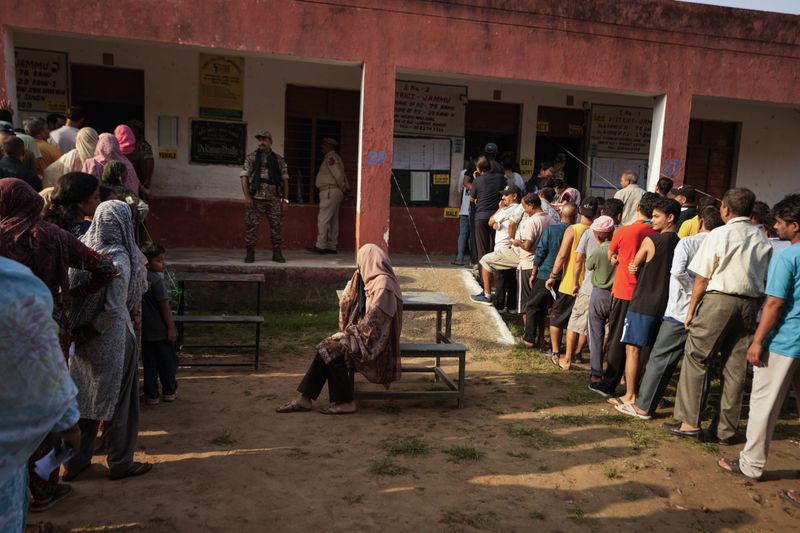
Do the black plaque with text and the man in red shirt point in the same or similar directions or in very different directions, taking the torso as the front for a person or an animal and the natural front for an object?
very different directions

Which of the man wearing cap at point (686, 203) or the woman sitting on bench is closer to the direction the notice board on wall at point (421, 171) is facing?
the woman sitting on bench

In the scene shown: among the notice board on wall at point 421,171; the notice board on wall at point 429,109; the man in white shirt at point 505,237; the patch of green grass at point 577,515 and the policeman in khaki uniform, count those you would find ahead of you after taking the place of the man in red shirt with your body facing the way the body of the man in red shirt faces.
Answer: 4

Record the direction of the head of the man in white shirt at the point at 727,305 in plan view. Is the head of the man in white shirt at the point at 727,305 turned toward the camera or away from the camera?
away from the camera

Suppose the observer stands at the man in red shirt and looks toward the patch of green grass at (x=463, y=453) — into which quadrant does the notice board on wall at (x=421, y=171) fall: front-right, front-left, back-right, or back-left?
back-right

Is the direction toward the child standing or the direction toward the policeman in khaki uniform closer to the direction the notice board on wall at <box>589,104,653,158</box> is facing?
the child standing

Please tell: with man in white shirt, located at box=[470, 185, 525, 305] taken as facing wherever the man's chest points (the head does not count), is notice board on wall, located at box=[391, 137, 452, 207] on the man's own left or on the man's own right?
on the man's own right

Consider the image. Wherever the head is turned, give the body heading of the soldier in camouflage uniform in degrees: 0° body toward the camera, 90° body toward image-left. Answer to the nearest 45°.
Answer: approximately 0°

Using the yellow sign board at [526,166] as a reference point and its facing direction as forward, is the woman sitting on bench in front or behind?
in front

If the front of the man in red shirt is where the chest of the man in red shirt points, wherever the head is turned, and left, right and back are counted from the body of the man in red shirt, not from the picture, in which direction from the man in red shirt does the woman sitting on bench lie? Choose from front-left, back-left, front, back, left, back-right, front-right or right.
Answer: left

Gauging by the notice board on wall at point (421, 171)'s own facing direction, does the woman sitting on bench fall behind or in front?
in front

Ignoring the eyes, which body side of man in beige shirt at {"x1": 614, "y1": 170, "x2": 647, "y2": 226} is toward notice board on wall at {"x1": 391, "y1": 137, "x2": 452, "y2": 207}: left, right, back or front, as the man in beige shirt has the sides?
front
